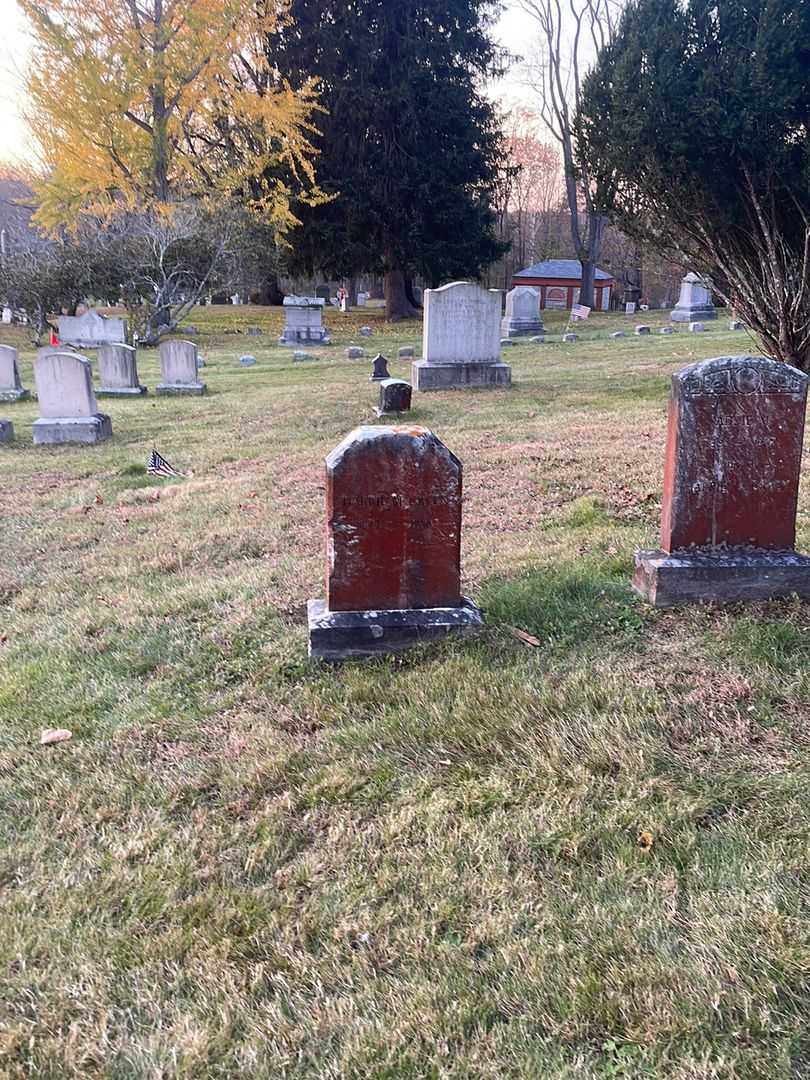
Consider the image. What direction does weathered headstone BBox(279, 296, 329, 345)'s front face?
toward the camera

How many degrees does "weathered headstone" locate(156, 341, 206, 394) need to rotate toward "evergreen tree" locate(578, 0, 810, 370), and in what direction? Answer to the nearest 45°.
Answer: approximately 45° to its left

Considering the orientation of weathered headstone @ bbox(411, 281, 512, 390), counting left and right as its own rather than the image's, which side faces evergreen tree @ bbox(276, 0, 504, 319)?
back

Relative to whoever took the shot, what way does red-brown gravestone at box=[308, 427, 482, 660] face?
facing the viewer

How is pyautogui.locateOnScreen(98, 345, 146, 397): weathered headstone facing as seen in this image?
toward the camera

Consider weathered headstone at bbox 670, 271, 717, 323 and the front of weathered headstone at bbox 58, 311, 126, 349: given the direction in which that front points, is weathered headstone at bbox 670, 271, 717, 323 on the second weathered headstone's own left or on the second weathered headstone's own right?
on the second weathered headstone's own left

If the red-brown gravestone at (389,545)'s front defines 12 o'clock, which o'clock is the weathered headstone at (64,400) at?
The weathered headstone is roughly at 5 o'clock from the red-brown gravestone.

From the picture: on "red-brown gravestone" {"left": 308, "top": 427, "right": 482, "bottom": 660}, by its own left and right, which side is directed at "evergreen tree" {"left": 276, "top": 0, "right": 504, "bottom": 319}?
back

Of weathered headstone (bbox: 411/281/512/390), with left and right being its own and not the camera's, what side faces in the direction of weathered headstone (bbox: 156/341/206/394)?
right

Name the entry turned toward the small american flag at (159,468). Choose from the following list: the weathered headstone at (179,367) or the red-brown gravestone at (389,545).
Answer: the weathered headstone
